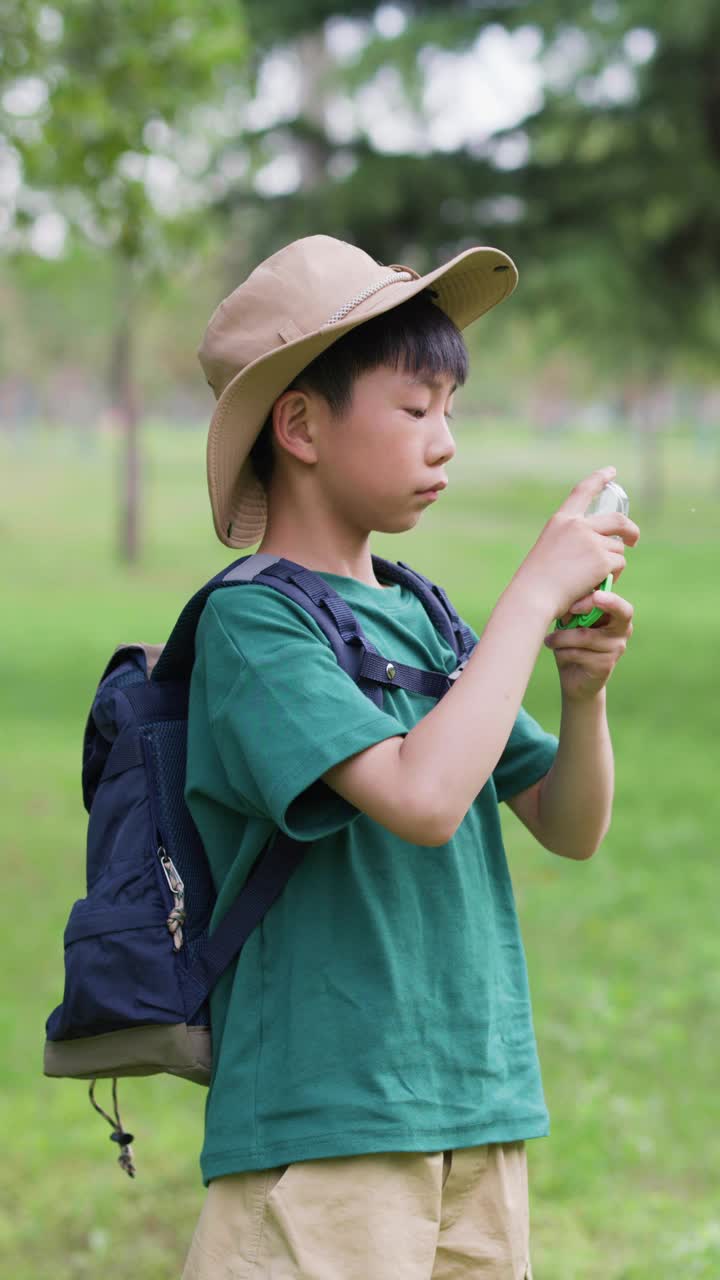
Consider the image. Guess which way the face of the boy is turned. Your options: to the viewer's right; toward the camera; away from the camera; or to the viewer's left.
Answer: to the viewer's right

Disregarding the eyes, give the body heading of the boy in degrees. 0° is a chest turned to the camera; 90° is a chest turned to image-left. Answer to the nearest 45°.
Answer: approximately 315°

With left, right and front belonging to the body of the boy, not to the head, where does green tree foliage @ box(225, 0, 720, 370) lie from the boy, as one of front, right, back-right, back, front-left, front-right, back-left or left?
back-left

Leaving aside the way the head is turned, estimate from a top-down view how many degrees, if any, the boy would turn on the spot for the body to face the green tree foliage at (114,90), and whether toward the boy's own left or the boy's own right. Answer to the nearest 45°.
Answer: approximately 135° to the boy's own left
